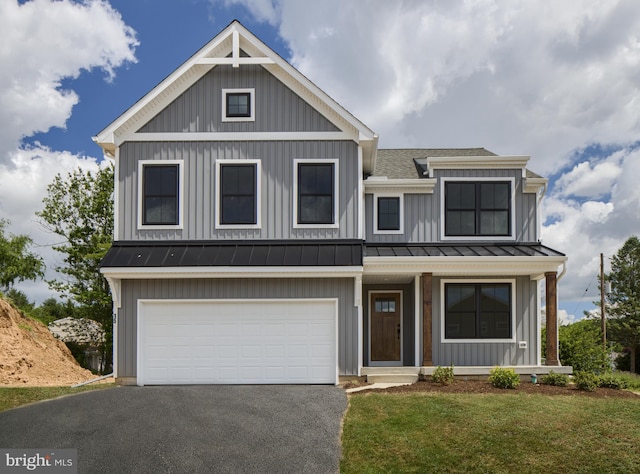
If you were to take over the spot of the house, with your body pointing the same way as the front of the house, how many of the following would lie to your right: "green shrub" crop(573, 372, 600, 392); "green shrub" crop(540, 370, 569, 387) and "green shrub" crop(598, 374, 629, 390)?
0

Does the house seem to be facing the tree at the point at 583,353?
no

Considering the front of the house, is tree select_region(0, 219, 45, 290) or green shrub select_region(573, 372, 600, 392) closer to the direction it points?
the green shrub

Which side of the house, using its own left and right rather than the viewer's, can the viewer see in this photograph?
front

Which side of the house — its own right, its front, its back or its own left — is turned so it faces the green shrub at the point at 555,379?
left

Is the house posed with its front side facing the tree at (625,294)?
no

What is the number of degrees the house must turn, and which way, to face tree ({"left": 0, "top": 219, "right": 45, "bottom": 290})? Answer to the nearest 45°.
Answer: approximately 135° to its right

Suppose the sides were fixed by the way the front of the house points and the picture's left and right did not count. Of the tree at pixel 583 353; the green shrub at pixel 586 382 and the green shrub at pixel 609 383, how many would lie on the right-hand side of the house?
0

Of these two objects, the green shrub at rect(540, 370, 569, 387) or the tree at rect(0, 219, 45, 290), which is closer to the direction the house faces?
the green shrub

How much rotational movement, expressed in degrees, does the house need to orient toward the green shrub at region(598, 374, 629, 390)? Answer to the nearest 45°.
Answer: approximately 90° to its left

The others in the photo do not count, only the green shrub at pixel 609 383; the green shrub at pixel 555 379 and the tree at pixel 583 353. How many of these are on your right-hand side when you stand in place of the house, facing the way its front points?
0

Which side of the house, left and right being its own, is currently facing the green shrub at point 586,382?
left
